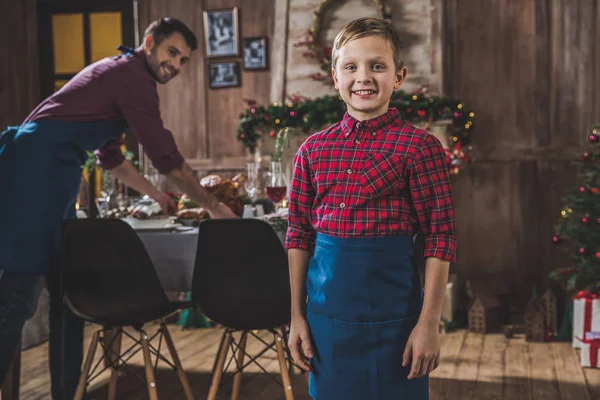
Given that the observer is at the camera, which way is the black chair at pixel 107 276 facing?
facing away from the viewer and to the right of the viewer

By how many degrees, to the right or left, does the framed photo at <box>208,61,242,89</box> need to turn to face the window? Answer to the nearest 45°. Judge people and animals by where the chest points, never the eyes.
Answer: approximately 90° to its right

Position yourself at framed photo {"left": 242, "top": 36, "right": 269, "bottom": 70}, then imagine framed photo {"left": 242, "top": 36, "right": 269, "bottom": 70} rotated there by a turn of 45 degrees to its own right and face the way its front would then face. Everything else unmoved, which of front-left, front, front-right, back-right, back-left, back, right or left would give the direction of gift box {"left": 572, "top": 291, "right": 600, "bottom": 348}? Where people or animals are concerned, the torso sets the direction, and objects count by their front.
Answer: left

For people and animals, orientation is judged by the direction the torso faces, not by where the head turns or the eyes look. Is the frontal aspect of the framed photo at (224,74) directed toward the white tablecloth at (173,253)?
yes

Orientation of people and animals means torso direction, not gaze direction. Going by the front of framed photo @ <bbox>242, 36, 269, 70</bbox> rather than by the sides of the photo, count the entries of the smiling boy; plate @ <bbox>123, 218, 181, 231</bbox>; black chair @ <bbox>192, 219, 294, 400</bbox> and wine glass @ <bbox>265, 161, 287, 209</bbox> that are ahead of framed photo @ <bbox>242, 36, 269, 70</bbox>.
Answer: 4

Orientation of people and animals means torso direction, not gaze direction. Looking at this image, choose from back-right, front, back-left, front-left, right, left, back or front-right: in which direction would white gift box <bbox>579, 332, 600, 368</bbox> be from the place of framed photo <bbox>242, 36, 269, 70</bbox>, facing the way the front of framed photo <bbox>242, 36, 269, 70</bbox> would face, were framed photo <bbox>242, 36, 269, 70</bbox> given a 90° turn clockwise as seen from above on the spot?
back-left

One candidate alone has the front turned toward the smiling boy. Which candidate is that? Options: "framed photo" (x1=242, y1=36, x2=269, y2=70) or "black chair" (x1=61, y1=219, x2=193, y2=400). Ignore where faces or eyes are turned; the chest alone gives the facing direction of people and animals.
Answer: the framed photo

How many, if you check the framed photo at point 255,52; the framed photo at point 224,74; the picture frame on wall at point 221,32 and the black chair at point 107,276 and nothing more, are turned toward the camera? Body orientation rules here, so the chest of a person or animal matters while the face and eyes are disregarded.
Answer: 3

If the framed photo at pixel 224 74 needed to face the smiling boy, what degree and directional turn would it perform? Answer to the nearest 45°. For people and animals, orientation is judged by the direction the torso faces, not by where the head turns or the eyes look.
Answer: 0° — it already faces them
